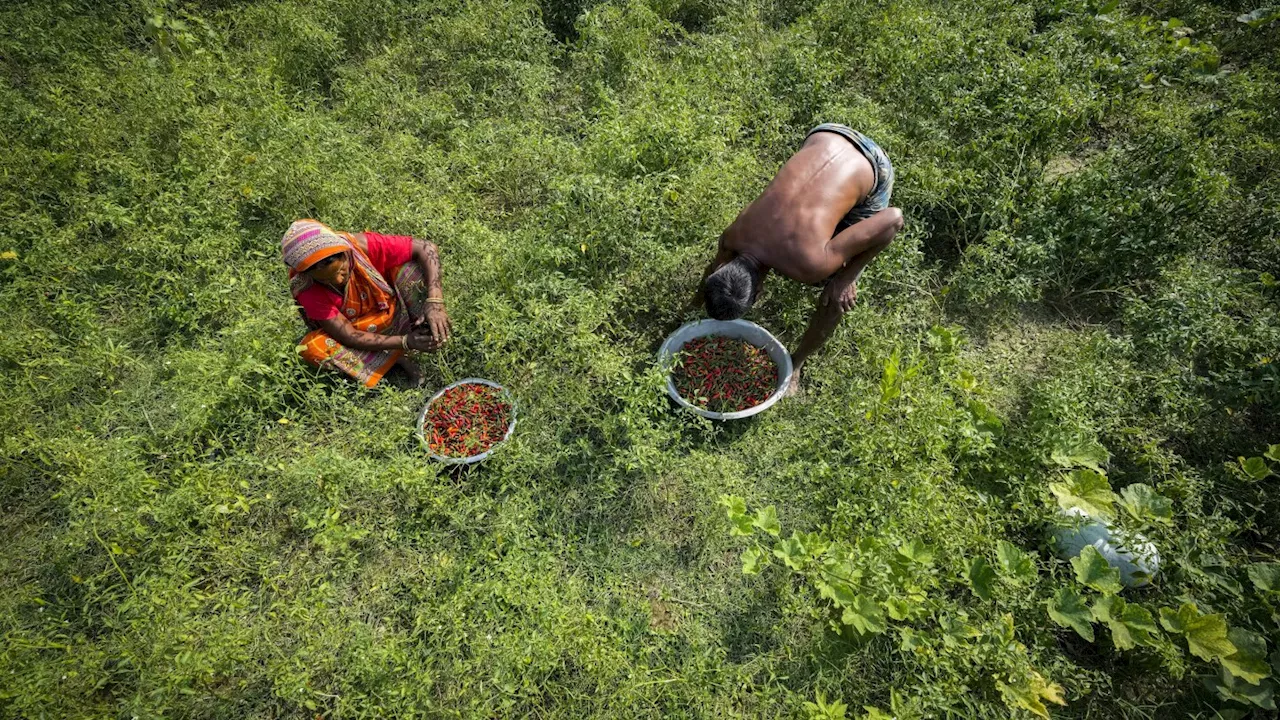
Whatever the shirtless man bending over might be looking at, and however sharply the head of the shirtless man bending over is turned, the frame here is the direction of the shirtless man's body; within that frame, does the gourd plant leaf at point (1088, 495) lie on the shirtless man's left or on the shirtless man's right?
on the shirtless man's left

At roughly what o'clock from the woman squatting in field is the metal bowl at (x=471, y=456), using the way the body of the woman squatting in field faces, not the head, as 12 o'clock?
The metal bowl is roughly at 1 o'clock from the woman squatting in field.

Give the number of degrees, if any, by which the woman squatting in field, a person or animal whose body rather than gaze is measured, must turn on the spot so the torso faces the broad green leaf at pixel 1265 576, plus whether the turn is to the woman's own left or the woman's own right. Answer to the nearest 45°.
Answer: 0° — they already face it

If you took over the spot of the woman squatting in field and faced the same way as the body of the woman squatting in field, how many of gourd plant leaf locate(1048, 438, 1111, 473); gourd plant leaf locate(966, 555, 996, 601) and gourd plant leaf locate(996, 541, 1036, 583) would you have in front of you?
3

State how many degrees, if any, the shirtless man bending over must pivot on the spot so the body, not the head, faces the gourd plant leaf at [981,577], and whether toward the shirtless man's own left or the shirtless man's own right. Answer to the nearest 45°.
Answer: approximately 90° to the shirtless man's own left

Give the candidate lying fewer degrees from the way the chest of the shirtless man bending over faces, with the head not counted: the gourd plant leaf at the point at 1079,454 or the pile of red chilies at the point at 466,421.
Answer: the pile of red chilies

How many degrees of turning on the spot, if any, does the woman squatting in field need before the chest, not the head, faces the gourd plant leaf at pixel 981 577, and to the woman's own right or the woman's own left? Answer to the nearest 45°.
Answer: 0° — they already face it

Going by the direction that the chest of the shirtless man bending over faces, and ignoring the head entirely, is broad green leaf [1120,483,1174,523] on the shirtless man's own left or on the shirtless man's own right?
on the shirtless man's own left

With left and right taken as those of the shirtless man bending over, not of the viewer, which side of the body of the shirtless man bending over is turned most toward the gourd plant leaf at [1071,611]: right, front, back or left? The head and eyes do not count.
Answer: left

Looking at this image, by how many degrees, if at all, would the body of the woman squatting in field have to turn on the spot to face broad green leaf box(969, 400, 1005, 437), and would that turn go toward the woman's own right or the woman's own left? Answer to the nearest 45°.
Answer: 0° — they already face it

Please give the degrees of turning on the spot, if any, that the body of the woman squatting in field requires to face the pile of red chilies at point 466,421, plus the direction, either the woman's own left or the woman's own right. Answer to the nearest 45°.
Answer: approximately 45° to the woman's own right

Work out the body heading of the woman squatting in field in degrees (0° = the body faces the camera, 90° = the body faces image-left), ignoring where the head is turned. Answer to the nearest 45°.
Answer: approximately 315°

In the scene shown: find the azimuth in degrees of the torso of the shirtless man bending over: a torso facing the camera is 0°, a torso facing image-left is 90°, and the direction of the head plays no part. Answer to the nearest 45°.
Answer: approximately 45°

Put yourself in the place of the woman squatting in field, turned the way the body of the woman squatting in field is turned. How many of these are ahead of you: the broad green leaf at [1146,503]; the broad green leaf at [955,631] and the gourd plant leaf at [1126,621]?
3

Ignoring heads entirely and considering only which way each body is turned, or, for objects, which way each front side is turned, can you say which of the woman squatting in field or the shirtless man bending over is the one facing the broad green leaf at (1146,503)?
the woman squatting in field
